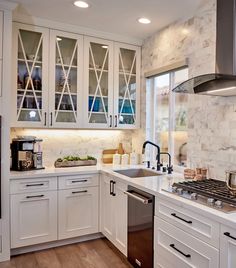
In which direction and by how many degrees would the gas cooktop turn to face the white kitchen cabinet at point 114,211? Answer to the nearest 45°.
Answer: approximately 90° to its right

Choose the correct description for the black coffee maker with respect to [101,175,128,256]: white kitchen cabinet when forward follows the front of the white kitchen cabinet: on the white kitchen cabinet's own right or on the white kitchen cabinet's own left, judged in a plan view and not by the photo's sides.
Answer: on the white kitchen cabinet's own right

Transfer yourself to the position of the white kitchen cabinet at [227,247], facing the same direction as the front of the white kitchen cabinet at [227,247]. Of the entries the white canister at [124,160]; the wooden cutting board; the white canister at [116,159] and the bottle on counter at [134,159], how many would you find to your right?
4

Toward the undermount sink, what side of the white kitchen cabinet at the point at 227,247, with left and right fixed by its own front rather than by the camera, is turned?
right

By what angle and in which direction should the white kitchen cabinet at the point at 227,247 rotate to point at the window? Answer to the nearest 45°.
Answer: approximately 90° to its right

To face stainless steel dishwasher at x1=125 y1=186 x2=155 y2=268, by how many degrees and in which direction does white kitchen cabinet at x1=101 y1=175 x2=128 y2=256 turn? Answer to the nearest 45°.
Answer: approximately 90° to its left
